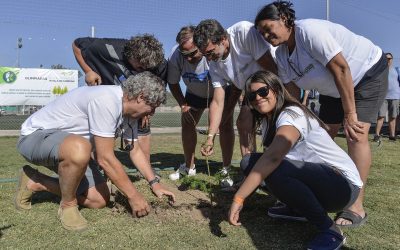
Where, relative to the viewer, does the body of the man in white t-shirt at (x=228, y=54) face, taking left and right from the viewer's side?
facing the viewer and to the left of the viewer

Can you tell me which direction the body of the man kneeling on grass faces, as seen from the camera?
to the viewer's right

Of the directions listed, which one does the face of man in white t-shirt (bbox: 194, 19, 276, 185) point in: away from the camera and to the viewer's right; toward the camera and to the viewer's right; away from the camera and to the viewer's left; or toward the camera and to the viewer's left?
toward the camera and to the viewer's left
